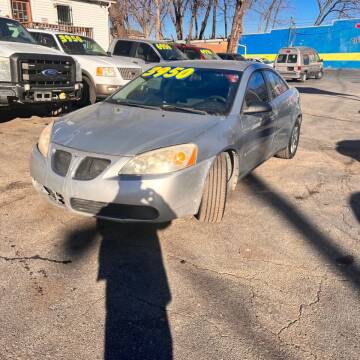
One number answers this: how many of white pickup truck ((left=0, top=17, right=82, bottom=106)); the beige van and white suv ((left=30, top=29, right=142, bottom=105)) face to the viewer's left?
0

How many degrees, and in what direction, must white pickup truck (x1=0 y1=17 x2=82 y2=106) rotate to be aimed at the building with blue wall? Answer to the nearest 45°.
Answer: approximately 90° to its left

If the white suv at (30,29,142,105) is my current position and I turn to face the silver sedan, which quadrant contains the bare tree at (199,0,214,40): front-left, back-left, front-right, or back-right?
back-left

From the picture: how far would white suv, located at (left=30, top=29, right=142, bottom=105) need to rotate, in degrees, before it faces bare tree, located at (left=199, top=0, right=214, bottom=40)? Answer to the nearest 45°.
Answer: approximately 135° to its left

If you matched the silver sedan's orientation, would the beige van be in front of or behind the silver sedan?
behind

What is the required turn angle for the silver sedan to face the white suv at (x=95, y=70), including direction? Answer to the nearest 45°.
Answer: approximately 135° to its right

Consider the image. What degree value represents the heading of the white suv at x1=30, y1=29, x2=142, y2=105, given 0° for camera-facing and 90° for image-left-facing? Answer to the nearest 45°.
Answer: approximately 315°

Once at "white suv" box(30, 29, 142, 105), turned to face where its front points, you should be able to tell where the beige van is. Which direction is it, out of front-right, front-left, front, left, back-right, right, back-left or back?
left

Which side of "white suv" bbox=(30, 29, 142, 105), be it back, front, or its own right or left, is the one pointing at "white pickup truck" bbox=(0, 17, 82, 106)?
right

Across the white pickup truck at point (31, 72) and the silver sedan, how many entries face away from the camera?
0

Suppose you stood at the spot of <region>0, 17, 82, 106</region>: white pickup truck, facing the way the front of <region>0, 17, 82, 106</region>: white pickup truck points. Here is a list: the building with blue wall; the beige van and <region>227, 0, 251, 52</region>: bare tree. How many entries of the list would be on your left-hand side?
3

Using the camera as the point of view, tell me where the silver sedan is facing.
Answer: facing the viewer and to the left of the viewer

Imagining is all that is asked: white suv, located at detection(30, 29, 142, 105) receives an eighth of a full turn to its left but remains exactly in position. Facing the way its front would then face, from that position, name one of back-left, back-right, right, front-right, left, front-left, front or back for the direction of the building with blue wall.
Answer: front-left

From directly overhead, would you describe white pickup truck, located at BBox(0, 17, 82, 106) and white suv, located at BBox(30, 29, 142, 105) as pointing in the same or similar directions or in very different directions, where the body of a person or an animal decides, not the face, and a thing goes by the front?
same or similar directions
